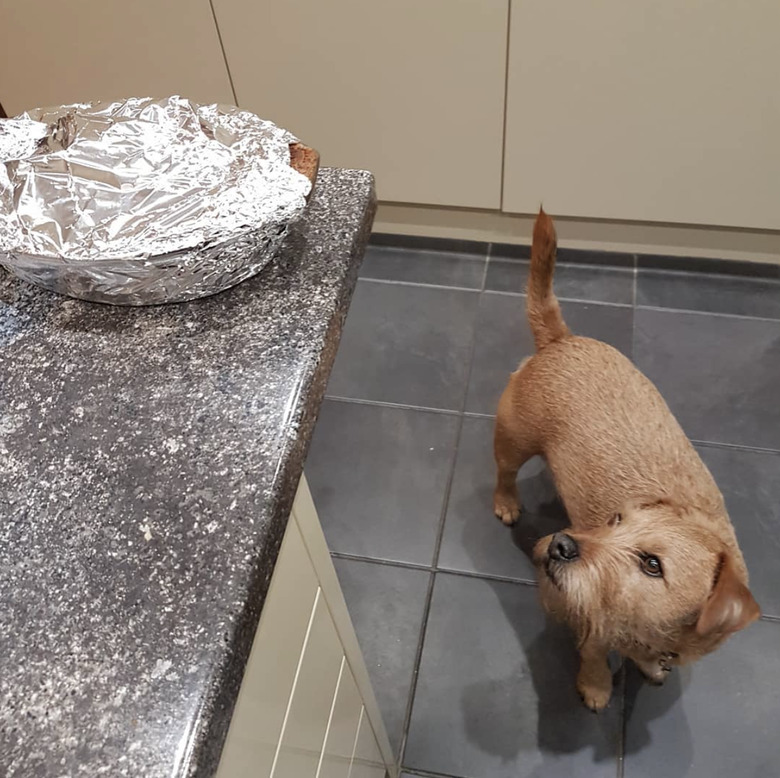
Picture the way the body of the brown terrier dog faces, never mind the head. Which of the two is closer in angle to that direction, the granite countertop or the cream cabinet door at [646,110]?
the granite countertop

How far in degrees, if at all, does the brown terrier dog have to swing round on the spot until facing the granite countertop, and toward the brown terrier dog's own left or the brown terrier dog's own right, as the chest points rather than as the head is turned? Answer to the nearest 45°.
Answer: approximately 90° to the brown terrier dog's own right

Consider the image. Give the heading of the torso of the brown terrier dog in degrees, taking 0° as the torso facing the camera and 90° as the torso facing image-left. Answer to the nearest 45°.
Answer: approximately 315°

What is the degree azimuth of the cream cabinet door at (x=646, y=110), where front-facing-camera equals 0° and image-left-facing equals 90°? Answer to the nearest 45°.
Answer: approximately 0°

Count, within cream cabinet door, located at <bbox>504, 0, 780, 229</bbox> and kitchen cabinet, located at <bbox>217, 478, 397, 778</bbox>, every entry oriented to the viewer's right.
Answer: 1

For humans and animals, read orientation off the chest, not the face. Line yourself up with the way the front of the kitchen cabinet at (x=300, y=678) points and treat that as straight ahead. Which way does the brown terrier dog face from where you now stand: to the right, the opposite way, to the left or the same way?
to the right

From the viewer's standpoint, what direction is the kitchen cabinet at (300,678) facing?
to the viewer's right

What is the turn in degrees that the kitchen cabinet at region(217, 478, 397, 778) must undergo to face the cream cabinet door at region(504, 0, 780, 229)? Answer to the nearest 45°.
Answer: approximately 45° to its left

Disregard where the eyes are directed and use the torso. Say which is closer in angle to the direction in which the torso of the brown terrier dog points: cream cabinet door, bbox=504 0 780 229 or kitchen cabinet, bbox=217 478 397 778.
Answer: the kitchen cabinet

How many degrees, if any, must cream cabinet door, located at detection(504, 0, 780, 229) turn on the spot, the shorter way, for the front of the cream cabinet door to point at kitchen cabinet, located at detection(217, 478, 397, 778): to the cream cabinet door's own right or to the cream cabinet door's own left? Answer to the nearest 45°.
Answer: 0° — it already faces it

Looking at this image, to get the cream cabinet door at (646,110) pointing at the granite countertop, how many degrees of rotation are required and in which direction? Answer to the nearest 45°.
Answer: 0° — it already faces it

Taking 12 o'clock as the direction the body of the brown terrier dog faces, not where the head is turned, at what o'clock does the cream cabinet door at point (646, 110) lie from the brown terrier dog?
The cream cabinet door is roughly at 7 o'clock from the brown terrier dog.
